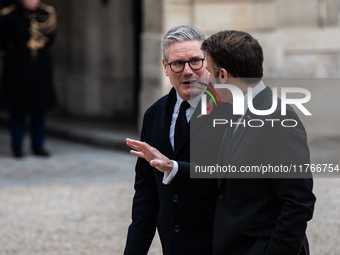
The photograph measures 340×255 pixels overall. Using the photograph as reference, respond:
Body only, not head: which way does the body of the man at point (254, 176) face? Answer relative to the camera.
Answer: to the viewer's left

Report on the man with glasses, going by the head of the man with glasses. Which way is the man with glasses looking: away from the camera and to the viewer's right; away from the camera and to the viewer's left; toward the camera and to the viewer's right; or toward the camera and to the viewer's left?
toward the camera and to the viewer's right

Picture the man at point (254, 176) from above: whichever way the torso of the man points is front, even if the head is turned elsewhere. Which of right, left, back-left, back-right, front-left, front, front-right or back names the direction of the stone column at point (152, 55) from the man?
right

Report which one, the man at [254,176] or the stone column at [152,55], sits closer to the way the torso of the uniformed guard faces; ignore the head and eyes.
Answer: the man

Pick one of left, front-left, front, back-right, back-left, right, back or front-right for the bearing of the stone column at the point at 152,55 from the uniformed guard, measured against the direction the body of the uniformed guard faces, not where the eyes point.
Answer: left
